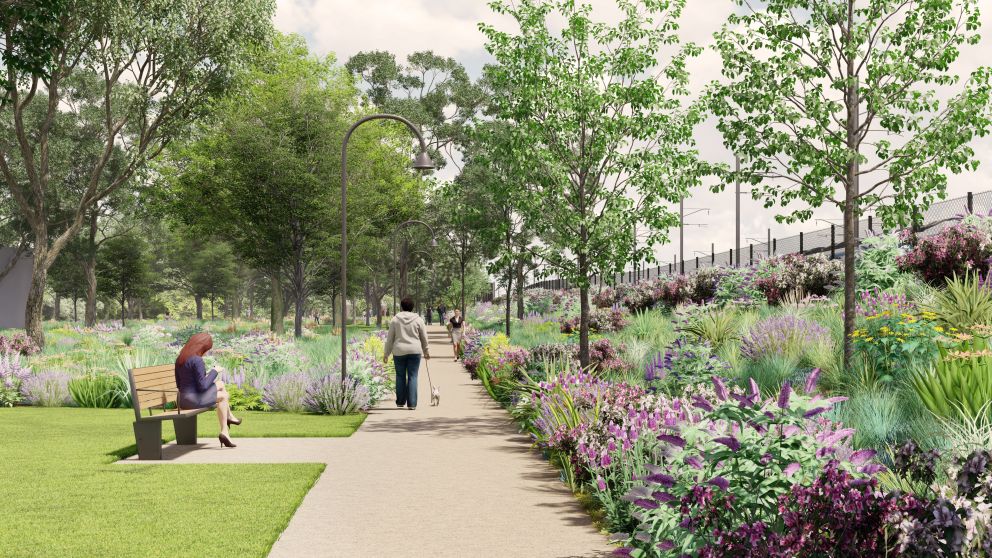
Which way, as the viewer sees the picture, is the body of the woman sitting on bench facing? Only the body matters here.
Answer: to the viewer's right

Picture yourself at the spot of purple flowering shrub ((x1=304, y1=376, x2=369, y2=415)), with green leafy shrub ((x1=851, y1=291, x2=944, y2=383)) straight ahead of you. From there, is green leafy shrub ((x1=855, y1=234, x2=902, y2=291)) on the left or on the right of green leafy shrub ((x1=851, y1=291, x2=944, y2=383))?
left

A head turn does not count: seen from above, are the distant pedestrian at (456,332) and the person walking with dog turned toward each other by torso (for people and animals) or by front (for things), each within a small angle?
yes

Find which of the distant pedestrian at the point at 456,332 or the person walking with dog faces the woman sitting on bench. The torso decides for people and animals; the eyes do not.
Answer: the distant pedestrian

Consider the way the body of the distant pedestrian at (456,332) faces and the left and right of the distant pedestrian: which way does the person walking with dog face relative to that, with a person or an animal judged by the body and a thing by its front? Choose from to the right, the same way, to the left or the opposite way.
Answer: the opposite way

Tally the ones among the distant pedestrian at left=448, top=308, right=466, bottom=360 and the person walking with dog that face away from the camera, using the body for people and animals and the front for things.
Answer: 1

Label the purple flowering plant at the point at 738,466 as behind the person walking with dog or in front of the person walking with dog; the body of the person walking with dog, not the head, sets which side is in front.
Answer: behind

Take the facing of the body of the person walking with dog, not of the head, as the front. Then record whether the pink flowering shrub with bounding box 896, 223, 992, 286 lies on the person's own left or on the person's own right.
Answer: on the person's own right

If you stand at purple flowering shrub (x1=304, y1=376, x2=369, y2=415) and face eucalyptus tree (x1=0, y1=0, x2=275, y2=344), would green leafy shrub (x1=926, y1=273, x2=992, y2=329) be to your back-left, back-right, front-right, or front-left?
back-right

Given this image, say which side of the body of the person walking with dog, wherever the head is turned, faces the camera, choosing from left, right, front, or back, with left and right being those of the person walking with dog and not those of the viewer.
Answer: back

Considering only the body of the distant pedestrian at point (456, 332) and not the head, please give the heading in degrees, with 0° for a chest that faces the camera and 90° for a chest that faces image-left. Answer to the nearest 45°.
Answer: approximately 0°

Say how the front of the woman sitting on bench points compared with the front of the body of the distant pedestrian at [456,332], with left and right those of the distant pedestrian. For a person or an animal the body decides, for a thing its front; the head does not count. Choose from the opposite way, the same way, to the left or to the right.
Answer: to the left
